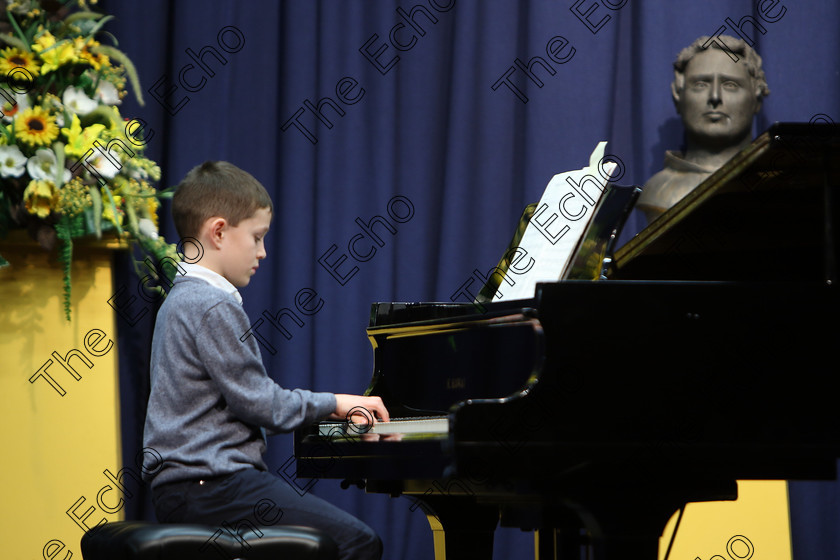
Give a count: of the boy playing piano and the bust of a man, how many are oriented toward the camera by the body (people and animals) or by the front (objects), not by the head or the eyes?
1

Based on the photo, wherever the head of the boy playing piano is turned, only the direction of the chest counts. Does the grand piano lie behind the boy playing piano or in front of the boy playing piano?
in front

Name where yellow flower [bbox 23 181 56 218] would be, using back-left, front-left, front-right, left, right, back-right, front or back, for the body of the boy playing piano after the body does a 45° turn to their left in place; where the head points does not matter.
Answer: left

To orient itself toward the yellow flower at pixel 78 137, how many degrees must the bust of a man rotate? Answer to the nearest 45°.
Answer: approximately 45° to its right

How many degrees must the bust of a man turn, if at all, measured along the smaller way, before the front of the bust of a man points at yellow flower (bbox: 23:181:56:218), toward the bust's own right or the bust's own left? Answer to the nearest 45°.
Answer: approximately 45° to the bust's own right

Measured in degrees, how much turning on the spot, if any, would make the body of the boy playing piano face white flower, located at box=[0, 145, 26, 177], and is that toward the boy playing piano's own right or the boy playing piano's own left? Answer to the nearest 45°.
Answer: approximately 135° to the boy playing piano's own left

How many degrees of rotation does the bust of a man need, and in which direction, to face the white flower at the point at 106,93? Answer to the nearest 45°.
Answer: approximately 45° to its right

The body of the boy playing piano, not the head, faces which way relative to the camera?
to the viewer's right

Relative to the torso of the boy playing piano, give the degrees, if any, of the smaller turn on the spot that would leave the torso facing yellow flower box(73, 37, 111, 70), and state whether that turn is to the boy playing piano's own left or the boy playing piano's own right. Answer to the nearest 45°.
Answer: approximately 135° to the boy playing piano's own left

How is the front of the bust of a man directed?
toward the camera

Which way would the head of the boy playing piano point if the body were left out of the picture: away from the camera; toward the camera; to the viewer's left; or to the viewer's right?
to the viewer's right

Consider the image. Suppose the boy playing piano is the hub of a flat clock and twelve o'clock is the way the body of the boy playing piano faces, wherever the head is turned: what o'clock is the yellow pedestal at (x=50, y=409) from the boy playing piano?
The yellow pedestal is roughly at 8 o'clock from the boy playing piano.

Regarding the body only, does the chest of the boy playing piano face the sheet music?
yes
